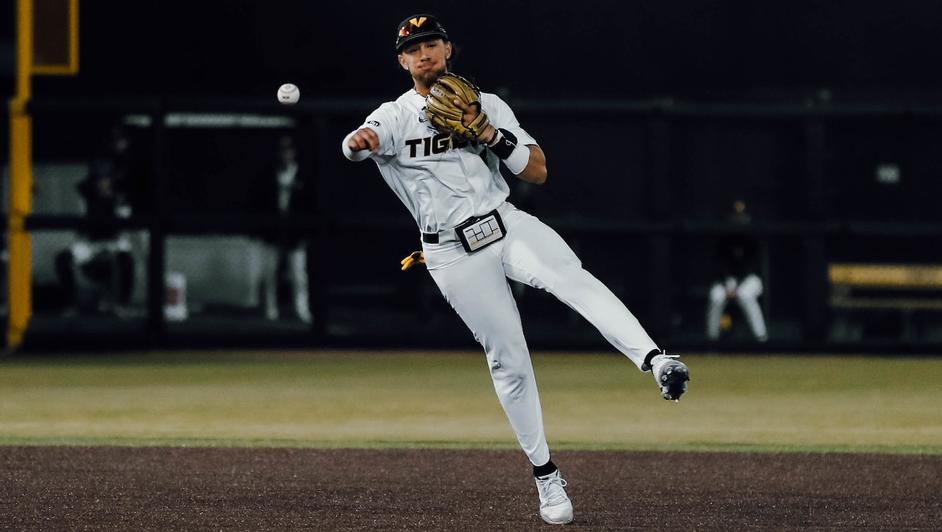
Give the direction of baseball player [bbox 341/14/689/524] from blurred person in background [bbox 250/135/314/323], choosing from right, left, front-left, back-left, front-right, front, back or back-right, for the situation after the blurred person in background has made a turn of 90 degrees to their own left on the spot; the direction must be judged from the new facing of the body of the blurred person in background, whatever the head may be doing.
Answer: right

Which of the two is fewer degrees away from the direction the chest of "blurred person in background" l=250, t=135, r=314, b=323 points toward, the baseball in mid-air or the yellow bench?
the baseball in mid-air

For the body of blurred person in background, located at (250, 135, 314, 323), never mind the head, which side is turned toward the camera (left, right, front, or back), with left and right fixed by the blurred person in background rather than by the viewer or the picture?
front

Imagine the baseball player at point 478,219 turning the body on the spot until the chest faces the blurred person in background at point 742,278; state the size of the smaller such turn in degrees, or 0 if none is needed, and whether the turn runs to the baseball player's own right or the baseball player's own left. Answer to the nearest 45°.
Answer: approximately 180°

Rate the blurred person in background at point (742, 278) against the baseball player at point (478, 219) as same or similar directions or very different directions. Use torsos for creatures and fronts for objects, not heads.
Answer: same or similar directions

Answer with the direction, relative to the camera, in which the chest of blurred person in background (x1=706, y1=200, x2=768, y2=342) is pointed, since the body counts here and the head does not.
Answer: toward the camera

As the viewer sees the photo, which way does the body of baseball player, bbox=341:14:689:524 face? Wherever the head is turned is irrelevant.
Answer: toward the camera

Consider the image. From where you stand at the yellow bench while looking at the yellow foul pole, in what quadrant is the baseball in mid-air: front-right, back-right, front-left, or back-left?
front-left

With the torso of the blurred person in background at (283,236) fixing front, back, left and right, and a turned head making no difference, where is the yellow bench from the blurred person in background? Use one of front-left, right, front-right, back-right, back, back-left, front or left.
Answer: left

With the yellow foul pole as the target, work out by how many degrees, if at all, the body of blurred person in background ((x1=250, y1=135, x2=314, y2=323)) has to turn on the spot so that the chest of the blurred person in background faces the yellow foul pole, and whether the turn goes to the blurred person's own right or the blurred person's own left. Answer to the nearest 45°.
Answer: approximately 90° to the blurred person's own right

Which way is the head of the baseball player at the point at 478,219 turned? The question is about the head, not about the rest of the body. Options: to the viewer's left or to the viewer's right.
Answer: to the viewer's left

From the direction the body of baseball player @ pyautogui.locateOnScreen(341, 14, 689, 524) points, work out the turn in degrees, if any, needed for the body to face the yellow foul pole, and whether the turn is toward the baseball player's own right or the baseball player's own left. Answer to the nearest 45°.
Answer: approximately 135° to the baseball player's own right

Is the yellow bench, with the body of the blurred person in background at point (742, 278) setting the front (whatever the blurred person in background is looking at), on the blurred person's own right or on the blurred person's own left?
on the blurred person's own left

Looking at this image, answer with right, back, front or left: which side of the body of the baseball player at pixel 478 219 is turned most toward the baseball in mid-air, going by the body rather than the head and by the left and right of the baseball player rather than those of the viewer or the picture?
right

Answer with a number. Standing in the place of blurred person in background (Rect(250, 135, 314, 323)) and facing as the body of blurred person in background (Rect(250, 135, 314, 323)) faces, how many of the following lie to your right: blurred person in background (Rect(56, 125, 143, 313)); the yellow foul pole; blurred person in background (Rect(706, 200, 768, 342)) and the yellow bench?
2
